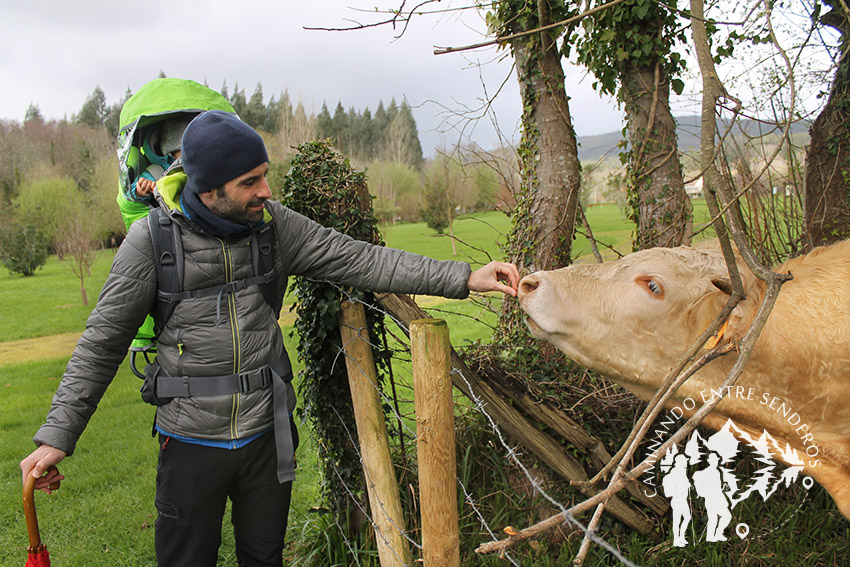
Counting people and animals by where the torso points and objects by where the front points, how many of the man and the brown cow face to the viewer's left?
1

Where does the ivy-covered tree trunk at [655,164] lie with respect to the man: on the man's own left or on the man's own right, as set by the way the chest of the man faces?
on the man's own left

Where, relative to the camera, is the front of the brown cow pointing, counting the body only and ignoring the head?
to the viewer's left

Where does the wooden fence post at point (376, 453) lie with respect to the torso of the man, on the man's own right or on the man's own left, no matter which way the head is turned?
on the man's own left

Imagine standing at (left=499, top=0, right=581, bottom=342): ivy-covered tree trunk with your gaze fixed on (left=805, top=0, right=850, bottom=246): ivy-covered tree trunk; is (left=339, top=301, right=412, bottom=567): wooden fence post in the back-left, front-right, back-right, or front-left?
back-right

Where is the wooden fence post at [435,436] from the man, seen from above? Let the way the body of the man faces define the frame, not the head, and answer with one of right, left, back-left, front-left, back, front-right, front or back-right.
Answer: front-left

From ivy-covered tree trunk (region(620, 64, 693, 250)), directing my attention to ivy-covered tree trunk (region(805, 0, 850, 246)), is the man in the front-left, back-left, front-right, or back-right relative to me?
back-right

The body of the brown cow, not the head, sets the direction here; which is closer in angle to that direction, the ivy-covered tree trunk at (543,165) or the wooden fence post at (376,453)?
the wooden fence post
